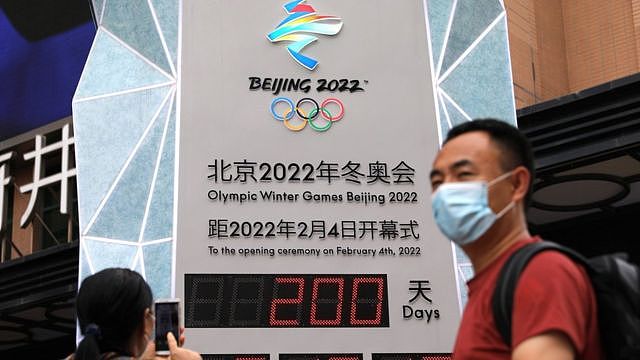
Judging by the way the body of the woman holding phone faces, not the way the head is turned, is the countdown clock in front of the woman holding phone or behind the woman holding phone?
in front

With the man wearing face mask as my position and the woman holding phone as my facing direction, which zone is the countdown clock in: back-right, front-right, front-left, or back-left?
front-right

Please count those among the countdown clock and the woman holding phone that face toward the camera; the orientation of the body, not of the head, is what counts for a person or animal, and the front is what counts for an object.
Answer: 1

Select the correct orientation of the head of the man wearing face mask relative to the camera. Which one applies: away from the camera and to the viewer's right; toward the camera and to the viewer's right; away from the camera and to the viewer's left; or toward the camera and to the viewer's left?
toward the camera and to the viewer's left

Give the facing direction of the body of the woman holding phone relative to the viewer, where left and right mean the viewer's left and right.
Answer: facing away from the viewer and to the right of the viewer

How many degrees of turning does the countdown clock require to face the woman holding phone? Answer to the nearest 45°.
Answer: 0° — it already faces them

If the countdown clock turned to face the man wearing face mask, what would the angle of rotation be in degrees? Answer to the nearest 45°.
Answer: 0° — it already faces them

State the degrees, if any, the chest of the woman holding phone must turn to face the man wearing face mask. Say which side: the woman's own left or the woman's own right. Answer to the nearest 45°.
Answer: approximately 90° to the woman's own right

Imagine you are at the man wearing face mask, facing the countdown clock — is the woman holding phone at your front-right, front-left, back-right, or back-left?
front-left
